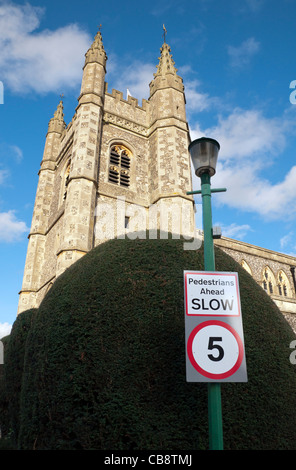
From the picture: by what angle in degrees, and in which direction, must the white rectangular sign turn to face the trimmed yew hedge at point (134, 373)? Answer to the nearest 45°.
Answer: approximately 135° to its right

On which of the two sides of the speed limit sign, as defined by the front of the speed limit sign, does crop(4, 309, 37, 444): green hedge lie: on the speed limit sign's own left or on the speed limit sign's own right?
on the speed limit sign's own right

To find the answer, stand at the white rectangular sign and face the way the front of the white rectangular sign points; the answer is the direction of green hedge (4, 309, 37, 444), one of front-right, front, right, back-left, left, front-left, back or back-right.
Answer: back-right

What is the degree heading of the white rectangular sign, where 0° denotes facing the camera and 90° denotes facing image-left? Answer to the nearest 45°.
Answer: approximately 0°

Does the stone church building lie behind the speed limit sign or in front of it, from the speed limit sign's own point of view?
behind
